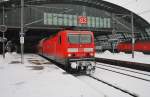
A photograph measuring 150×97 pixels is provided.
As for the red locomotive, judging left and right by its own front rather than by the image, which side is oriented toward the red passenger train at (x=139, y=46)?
left

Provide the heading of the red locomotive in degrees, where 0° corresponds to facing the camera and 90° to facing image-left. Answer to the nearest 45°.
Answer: approximately 315°
